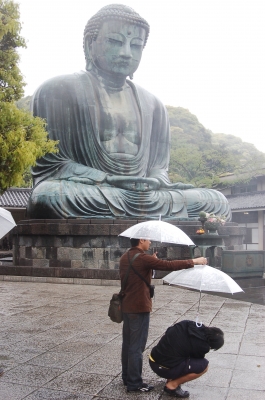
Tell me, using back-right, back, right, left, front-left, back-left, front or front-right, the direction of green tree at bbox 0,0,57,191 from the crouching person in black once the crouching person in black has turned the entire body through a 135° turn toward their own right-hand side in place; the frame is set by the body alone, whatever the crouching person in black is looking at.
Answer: right

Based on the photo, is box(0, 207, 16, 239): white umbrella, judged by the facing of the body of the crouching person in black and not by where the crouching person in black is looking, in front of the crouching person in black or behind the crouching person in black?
behind

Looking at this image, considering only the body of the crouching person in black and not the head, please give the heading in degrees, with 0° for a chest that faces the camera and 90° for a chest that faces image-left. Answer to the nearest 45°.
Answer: approximately 270°

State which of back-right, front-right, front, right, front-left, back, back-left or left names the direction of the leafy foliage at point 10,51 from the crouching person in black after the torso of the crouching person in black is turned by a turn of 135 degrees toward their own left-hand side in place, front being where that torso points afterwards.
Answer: front
